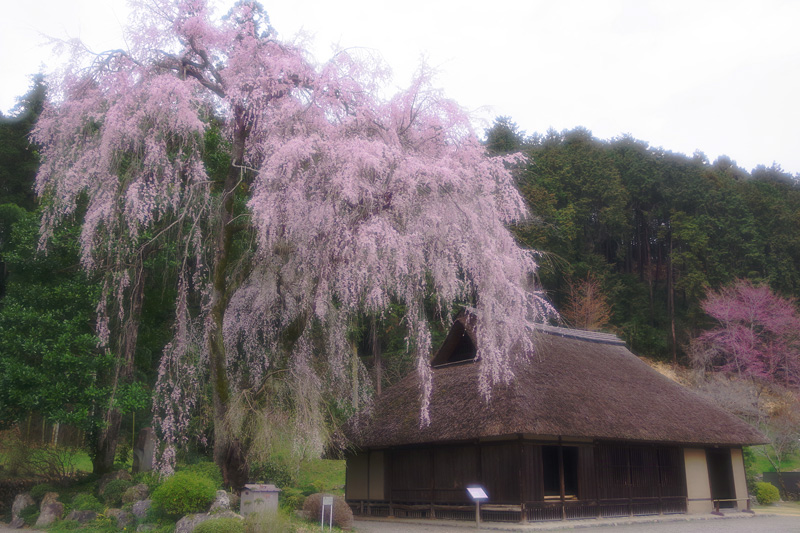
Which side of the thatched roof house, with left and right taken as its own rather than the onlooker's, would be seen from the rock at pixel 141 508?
right

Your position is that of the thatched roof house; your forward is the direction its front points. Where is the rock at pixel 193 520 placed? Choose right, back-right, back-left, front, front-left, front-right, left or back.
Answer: right

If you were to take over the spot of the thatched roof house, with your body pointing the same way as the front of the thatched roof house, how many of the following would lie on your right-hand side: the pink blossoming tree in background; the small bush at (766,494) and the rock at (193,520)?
1

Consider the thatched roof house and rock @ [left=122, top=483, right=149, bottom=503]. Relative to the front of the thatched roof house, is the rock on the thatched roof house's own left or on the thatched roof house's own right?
on the thatched roof house's own right

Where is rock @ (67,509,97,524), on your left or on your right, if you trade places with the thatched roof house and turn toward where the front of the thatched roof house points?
on your right

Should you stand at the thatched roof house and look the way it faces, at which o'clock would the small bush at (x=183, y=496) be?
The small bush is roughly at 3 o'clock from the thatched roof house.

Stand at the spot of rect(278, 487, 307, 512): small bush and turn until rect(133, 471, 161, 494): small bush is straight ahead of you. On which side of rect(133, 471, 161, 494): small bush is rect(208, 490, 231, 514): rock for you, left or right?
left

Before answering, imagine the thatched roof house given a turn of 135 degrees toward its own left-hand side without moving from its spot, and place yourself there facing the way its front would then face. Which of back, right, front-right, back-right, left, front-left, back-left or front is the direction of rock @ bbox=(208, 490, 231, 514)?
back-left

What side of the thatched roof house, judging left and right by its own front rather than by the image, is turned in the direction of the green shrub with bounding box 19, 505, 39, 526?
right

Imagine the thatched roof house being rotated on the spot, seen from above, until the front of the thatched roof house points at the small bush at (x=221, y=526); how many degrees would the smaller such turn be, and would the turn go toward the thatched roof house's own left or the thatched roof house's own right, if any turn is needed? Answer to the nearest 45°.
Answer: approximately 90° to the thatched roof house's own right

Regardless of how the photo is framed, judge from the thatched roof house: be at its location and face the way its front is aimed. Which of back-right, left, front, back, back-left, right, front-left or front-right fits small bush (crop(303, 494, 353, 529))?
right

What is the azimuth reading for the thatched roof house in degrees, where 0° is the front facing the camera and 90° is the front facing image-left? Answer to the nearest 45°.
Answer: approximately 315°

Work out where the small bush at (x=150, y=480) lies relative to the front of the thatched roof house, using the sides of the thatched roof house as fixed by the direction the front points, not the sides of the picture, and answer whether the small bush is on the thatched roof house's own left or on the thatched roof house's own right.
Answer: on the thatched roof house's own right

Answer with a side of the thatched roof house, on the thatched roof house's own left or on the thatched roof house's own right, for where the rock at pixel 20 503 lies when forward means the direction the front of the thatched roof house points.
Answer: on the thatched roof house's own right

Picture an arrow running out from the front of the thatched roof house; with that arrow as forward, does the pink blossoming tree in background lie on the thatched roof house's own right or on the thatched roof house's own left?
on the thatched roof house's own left
